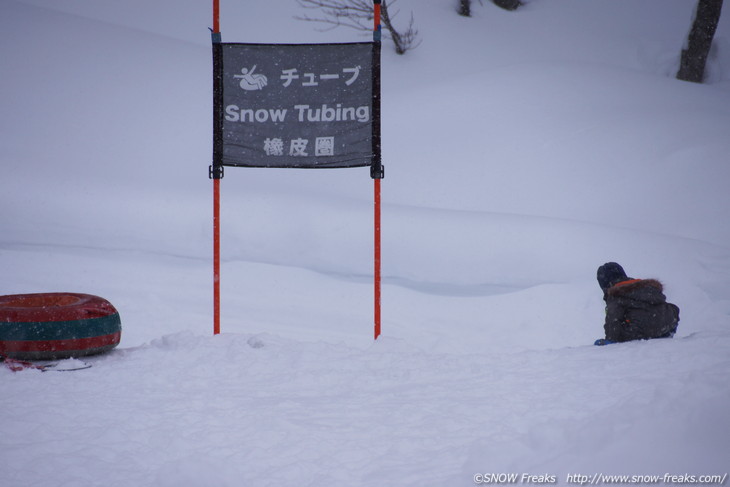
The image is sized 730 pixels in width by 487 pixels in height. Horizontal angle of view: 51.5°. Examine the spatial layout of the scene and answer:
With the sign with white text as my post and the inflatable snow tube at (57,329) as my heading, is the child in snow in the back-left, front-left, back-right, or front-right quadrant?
back-left

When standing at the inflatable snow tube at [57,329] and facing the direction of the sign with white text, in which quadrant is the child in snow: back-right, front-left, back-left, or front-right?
front-right

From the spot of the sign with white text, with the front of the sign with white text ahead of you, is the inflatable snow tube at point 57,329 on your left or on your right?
on your right

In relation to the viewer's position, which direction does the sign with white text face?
facing the viewer

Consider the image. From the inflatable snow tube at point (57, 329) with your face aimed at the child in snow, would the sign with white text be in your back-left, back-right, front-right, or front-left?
front-left

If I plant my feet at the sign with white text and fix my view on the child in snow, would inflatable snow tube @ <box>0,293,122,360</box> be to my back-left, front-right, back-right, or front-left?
back-right

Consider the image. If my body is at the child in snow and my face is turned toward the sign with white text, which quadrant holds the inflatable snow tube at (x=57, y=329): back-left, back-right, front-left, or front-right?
front-left

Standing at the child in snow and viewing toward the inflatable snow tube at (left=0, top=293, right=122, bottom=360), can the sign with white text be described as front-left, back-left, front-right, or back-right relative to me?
front-right

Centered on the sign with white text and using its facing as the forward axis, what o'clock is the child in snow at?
The child in snow is roughly at 10 o'clock from the sign with white text.
